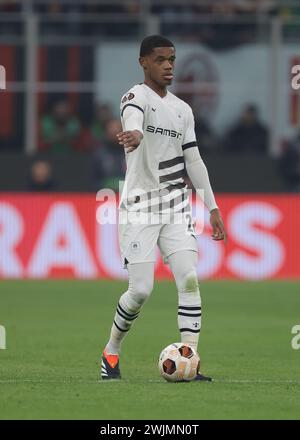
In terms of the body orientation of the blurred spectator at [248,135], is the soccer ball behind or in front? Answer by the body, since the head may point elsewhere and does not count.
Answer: in front

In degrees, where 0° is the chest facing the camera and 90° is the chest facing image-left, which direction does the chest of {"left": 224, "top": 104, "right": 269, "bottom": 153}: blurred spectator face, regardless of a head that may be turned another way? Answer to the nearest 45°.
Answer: approximately 0°

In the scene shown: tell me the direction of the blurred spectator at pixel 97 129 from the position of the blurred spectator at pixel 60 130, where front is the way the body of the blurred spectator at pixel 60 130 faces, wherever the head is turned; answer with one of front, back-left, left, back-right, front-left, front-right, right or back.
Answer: left

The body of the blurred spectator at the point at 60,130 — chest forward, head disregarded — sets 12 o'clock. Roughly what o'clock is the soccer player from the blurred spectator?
The soccer player is roughly at 12 o'clock from the blurred spectator.

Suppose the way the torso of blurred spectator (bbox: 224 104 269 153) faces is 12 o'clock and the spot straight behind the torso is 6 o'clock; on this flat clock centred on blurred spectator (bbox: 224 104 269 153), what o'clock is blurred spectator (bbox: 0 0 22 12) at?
blurred spectator (bbox: 0 0 22 12) is roughly at 3 o'clock from blurred spectator (bbox: 224 104 269 153).

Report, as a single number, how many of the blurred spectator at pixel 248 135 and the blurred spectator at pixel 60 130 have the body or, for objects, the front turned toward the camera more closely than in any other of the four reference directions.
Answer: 2

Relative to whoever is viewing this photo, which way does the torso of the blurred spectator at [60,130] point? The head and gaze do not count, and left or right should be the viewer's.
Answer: facing the viewer

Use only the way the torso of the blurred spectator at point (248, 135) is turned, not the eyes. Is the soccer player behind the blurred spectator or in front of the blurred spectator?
in front

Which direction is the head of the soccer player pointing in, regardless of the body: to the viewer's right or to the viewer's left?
to the viewer's right

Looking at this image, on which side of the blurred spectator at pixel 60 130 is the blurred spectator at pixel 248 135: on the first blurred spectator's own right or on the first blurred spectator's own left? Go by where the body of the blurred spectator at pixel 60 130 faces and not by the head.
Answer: on the first blurred spectator's own left

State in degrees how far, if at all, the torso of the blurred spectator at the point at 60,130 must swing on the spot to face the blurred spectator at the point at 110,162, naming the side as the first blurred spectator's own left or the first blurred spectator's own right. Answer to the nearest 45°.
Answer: approximately 90° to the first blurred spectator's own left

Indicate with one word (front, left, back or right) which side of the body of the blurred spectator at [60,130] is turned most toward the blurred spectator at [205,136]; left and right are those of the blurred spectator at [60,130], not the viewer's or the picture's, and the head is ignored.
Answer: left
